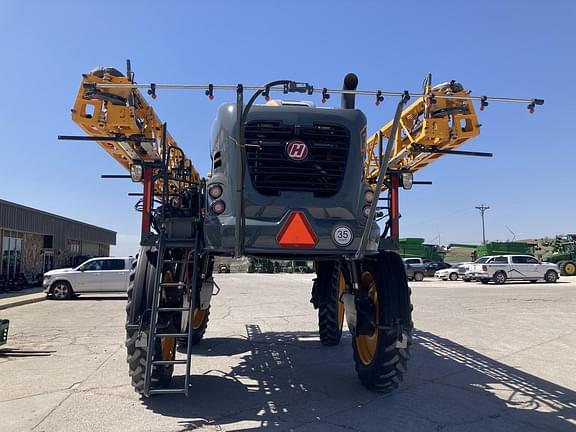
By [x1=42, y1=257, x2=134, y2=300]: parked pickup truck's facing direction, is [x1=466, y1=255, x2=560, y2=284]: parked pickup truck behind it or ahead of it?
behind

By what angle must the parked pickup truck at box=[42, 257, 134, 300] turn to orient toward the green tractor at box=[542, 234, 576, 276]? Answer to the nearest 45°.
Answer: approximately 180°

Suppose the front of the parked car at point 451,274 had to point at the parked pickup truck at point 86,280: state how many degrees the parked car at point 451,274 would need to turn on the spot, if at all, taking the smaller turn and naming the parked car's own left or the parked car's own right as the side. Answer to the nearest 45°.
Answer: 0° — it already faces it

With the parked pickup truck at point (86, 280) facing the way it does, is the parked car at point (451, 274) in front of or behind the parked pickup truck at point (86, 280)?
behind

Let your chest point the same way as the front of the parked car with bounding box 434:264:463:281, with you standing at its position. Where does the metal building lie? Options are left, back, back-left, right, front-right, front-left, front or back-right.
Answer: front

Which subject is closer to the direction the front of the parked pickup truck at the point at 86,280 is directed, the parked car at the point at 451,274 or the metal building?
the metal building

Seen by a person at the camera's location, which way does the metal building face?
facing the viewer and to the right of the viewer

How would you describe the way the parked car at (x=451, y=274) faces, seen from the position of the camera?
facing the viewer and to the left of the viewer

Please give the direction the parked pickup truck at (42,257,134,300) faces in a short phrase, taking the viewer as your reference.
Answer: facing to the left of the viewer

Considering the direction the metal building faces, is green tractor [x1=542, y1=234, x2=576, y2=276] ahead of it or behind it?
ahead

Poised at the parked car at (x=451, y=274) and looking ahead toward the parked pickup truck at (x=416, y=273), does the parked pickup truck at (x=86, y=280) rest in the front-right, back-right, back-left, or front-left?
front-left

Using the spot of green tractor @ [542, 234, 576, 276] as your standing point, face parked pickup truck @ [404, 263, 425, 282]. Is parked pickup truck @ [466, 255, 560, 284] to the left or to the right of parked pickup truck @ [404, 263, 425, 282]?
left

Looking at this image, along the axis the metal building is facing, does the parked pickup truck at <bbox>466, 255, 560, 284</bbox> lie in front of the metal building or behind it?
in front
